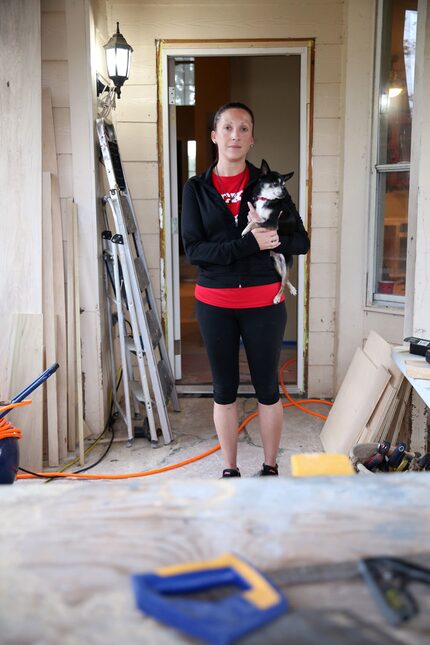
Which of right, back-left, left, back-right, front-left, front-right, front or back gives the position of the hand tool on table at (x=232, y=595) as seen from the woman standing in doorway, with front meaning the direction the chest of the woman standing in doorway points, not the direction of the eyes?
front

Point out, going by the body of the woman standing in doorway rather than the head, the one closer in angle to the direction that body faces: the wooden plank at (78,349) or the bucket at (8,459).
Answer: the bucket

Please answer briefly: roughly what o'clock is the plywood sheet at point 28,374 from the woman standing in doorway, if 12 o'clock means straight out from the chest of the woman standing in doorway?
The plywood sheet is roughly at 4 o'clock from the woman standing in doorway.

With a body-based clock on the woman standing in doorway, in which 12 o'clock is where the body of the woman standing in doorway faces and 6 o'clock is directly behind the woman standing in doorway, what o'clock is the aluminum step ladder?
The aluminum step ladder is roughly at 5 o'clock from the woman standing in doorway.

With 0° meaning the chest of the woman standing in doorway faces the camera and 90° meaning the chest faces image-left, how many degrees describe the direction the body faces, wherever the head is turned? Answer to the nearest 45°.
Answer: approximately 0°

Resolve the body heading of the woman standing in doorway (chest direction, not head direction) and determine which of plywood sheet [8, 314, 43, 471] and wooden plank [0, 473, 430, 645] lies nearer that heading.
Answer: the wooden plank

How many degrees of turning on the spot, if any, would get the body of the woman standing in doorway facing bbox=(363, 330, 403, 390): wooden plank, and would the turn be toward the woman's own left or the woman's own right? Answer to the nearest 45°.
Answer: approximately 135° to the woman's own left

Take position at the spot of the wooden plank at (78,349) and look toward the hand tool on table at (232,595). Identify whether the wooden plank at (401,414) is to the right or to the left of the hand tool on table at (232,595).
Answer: left

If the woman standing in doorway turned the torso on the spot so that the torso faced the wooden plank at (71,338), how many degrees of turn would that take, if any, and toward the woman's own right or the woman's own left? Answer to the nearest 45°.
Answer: approximately 135° to the woman's own right

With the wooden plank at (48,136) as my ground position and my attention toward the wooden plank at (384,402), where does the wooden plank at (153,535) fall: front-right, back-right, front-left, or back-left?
front-right

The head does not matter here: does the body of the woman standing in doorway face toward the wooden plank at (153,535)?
yes

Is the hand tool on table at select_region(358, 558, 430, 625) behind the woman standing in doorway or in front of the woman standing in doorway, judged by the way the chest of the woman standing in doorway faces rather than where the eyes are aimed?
in front

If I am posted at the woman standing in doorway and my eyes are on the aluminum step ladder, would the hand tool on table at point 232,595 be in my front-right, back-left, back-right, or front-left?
back-left

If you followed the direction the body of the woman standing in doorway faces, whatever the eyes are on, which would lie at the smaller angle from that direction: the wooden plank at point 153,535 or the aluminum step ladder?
the wooden plank
